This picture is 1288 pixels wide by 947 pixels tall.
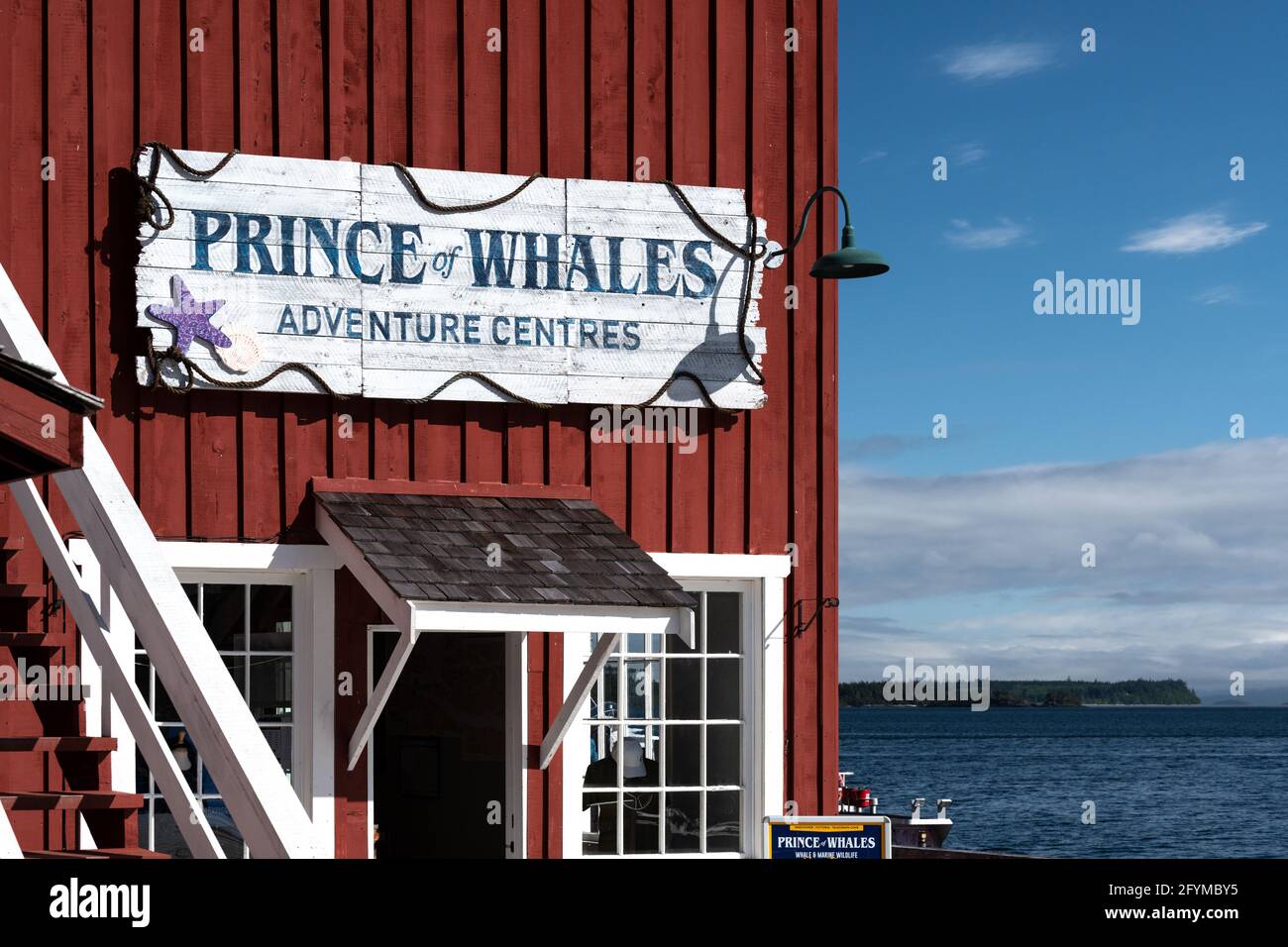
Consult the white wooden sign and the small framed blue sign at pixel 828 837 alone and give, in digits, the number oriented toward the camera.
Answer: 2

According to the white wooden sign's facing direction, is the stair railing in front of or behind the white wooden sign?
in front

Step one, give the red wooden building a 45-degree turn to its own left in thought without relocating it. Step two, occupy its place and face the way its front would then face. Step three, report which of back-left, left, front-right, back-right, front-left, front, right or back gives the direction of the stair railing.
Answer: front-right

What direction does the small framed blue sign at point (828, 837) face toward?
toward the camera

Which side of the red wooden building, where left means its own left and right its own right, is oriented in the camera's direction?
front

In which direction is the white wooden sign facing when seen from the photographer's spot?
facing the viewer

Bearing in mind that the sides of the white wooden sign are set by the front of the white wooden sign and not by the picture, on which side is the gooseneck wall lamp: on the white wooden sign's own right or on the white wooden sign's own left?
on the white wooden sign's own left

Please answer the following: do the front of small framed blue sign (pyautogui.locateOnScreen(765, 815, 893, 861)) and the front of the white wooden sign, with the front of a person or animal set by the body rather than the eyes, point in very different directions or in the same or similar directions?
same or similar directions
